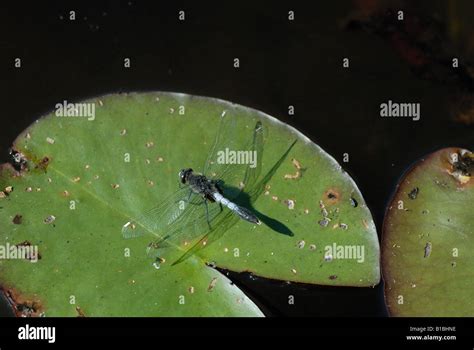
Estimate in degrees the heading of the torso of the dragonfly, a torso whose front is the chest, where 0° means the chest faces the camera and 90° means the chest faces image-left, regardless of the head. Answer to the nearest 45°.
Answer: approximately 135°

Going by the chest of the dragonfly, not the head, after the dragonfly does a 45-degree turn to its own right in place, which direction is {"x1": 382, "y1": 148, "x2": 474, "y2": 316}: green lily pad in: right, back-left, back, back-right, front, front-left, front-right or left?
right
